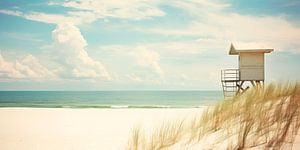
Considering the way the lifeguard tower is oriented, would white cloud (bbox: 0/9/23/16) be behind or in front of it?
in front

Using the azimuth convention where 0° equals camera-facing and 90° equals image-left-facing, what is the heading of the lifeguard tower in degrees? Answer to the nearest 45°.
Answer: approximately 90°
